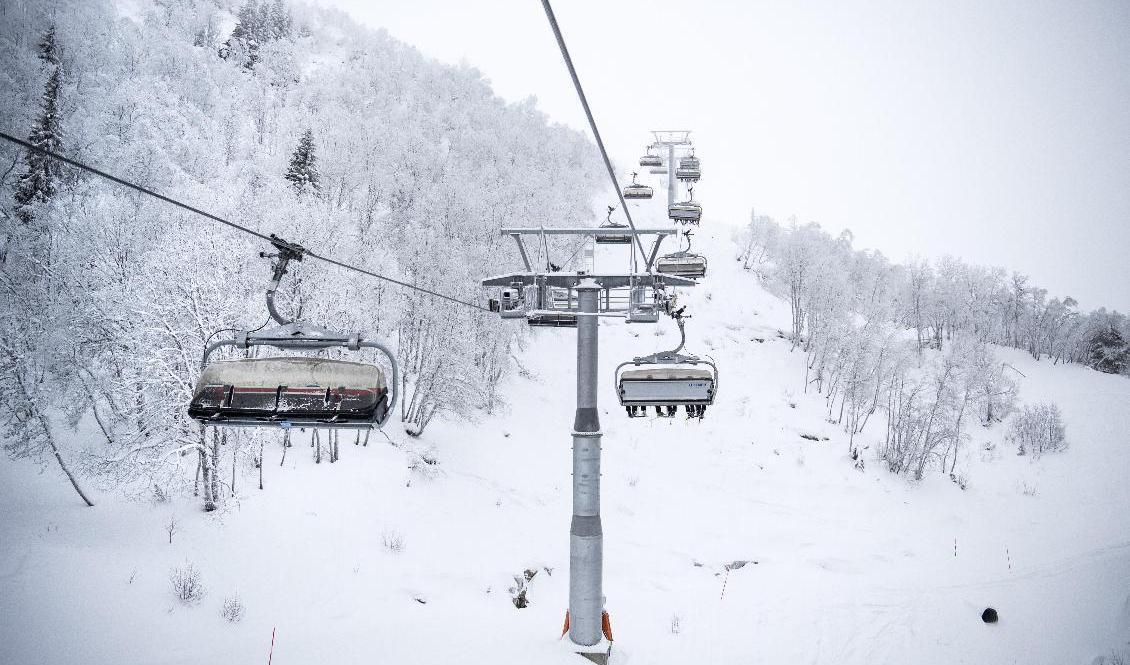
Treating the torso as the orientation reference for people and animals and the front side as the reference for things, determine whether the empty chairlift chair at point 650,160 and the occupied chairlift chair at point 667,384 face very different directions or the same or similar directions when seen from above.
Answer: very different directions
